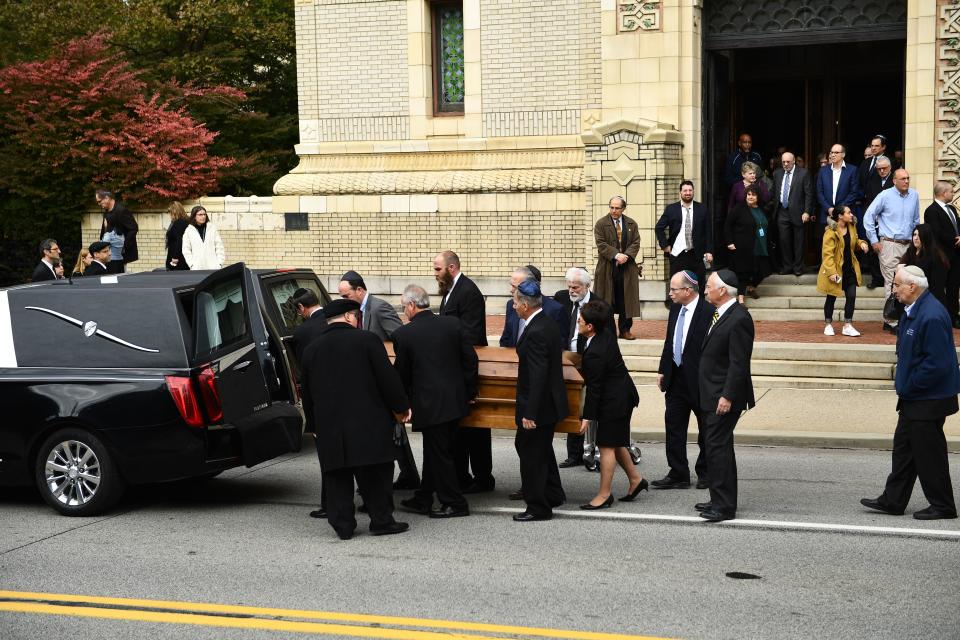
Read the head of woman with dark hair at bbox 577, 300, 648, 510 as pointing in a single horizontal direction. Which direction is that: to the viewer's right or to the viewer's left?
to the viewer's left

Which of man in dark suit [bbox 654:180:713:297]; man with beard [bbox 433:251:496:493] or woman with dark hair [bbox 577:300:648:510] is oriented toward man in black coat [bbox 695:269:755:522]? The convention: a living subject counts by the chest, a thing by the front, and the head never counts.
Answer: the man in dark suit

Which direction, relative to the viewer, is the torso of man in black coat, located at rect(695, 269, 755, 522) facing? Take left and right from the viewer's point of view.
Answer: facing to the left of the viewer

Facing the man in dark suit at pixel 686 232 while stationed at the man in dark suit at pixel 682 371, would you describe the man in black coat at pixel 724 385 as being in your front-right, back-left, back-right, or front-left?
back-right

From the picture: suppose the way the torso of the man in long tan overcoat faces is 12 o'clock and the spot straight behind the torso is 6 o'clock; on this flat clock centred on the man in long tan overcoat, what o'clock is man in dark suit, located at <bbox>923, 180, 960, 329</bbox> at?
The man in dark suit is roughly at 9 o'clock from the man in long tan overcoat.

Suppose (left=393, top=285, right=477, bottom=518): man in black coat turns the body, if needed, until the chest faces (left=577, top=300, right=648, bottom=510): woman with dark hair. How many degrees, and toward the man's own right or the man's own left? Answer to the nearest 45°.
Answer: approximately 135° to the man's own right

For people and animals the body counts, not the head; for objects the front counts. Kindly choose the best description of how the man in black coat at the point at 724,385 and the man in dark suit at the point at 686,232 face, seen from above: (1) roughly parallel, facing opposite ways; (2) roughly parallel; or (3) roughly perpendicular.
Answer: roughly perpendicular

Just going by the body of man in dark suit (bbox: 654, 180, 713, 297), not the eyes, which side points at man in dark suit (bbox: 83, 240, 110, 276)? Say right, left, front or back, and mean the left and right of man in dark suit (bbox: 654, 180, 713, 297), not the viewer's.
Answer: right

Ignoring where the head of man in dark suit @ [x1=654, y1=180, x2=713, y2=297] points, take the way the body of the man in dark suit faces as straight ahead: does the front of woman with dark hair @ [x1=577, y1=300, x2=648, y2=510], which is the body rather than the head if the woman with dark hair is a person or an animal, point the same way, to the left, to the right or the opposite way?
to the right

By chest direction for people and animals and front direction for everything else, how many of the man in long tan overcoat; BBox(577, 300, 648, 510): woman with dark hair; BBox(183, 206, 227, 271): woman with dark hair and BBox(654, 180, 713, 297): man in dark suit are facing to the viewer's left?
1

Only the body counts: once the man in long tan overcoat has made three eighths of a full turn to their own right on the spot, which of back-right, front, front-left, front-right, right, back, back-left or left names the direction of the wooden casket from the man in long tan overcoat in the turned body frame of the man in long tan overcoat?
back-left

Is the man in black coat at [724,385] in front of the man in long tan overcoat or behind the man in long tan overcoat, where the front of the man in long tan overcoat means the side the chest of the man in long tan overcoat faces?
in front

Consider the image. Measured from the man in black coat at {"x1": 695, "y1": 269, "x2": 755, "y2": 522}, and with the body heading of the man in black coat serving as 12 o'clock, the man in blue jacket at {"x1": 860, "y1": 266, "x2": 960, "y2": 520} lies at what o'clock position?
The man in blue jacket is roughly at 6 o'clock from the man in black coat.

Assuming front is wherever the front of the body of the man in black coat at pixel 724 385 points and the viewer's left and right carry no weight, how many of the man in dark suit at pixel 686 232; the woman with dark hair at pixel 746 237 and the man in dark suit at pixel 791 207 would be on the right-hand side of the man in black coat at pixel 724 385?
3

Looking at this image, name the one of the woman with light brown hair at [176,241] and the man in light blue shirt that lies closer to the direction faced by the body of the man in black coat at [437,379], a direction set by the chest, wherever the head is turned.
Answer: the woman with light brown hair

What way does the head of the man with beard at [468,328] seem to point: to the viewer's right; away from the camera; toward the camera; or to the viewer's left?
to the viewer's left

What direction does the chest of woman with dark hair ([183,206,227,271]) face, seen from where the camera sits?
toward the camera

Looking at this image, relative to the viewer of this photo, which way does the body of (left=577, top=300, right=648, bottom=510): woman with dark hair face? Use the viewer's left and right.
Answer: facing to the left of the viewer

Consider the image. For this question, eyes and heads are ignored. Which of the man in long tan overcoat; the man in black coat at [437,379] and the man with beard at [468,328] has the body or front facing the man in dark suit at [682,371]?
the man in long tan overcoat
